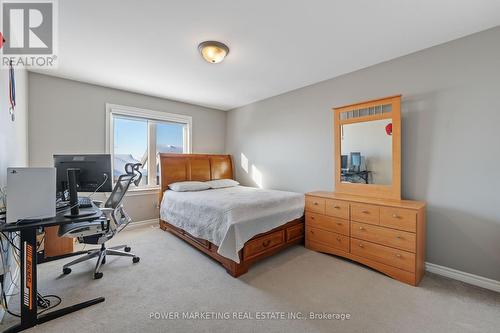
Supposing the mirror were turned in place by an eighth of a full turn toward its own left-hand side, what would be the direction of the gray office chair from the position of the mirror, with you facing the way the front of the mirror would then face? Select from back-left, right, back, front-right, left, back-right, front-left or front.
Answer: front-right

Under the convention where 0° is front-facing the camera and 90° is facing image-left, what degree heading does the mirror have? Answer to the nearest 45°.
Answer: approximately 45°

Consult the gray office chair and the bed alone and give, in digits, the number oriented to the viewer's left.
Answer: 1

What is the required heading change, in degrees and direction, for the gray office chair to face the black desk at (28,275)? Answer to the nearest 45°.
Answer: approximately 45° to its left

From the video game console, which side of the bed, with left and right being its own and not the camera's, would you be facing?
right

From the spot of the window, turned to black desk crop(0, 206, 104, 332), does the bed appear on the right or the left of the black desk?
left

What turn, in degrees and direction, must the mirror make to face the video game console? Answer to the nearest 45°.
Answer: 0° — it already faces it

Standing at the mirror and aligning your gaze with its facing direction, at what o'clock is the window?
The window is roughly at 1 o'clock from the mirror.

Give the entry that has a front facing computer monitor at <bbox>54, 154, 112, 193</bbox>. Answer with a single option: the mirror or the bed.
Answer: the mirror

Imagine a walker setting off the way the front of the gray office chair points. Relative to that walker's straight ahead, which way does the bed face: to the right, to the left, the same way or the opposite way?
to the left

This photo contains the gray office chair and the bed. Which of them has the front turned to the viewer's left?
the gray office chair

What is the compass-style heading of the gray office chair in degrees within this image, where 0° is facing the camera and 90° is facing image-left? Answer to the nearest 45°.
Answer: approximately 90°

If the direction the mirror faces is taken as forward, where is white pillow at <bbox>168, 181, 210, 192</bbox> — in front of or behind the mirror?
in front
